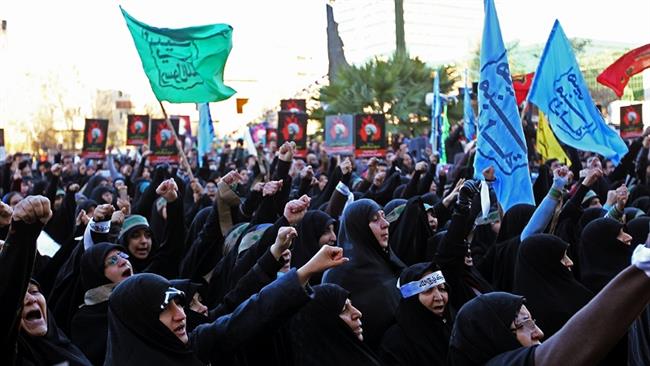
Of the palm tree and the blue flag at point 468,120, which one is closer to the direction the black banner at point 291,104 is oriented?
the blue flag

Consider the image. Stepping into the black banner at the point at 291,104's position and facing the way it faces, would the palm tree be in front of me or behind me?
behind

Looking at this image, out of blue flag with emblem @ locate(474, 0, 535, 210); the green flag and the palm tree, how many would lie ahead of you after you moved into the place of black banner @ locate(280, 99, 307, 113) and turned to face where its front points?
2

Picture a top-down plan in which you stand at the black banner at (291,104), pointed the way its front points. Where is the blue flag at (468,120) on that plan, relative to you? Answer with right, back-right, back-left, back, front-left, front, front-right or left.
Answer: front-left

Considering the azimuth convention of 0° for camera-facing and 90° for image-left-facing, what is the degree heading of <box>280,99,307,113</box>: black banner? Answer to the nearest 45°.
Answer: approximately 0°

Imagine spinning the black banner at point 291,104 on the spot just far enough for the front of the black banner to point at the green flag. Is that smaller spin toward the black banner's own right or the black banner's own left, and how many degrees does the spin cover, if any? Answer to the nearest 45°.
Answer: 0° — it already faces it

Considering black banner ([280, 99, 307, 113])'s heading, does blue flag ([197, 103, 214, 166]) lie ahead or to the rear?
ahead

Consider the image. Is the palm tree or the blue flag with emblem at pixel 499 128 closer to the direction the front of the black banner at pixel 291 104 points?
the blue flag with emblem
